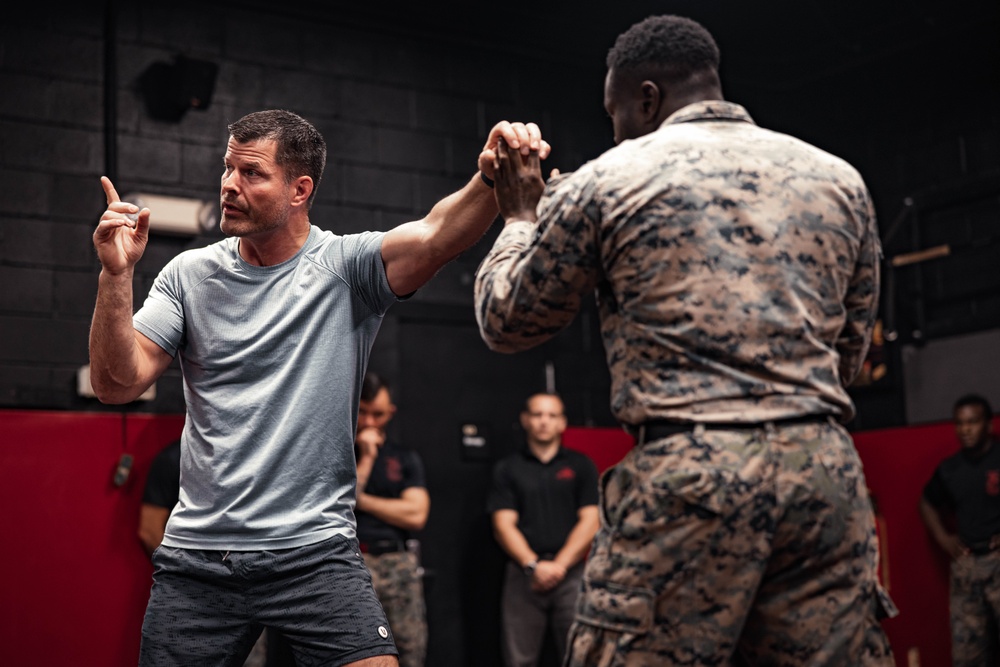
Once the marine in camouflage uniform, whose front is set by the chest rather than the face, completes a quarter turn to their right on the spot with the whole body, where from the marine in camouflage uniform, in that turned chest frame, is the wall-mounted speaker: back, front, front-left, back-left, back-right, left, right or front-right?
left

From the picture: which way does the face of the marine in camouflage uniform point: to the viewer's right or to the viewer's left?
to the viewer's left

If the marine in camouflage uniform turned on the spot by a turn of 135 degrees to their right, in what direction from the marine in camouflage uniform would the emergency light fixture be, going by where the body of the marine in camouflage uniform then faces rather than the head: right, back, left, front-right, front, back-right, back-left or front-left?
back-left

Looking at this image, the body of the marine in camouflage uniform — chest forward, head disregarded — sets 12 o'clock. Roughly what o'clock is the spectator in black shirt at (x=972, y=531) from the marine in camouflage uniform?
The spectator in black shirt is roughly at 2 o'clock from the marine in camouflage uniform.

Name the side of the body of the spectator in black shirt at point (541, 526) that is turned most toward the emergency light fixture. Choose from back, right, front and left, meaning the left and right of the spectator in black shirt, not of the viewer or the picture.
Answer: right

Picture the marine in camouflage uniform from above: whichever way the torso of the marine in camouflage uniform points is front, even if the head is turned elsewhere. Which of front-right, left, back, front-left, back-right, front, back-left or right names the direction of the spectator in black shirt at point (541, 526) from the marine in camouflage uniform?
front-right

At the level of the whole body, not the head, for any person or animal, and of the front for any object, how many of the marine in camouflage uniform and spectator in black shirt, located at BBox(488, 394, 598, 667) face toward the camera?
1

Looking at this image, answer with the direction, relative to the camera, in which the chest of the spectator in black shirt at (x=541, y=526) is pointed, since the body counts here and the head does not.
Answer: toward the camera

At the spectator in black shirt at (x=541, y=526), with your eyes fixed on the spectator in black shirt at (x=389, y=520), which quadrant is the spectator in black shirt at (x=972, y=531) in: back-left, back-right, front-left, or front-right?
back-left
